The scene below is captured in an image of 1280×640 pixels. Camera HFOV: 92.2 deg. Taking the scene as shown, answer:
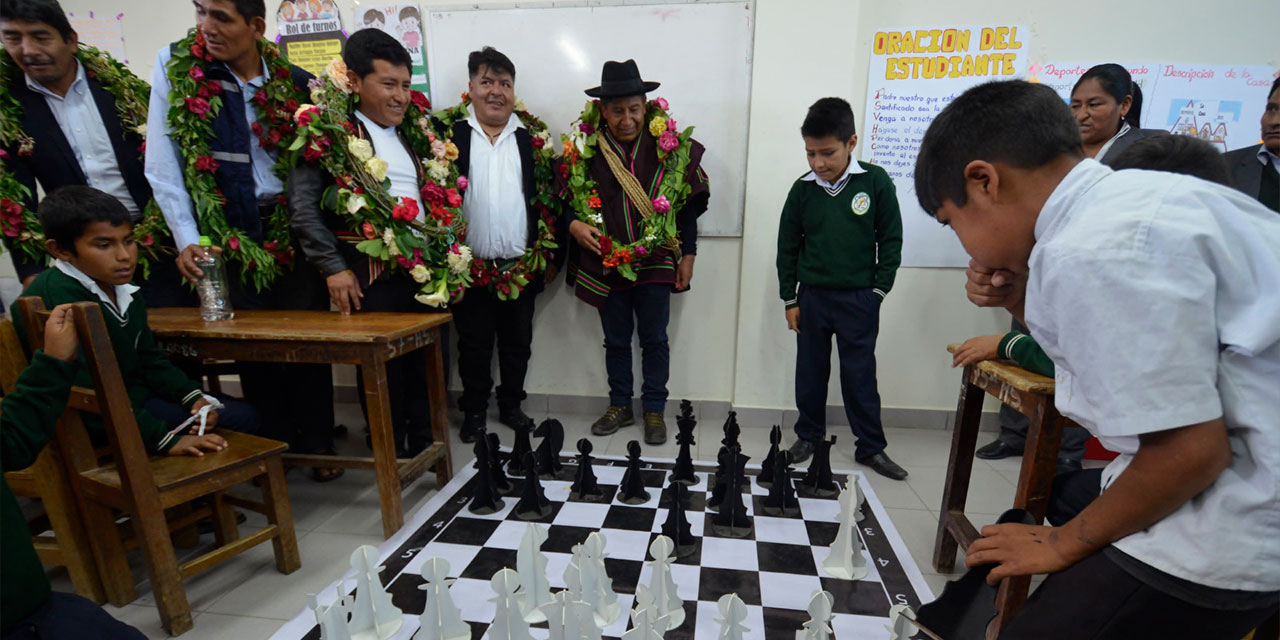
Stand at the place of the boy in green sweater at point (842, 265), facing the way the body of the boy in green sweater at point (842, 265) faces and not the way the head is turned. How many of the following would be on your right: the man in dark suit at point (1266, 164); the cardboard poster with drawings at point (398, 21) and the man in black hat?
2

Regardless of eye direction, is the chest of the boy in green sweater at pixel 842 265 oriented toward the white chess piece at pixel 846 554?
yes

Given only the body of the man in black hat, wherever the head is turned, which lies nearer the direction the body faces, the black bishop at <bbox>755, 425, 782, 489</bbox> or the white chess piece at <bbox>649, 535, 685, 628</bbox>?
the white chess piece

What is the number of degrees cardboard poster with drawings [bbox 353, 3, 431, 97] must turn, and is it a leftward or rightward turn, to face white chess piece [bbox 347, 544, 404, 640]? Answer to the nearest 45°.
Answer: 0° — it already faces it

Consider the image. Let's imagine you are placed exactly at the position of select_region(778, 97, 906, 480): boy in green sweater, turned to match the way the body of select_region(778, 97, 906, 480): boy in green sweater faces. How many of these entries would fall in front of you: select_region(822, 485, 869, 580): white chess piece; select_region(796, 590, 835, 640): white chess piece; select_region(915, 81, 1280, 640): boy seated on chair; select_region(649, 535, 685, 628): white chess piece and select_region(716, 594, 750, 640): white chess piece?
5

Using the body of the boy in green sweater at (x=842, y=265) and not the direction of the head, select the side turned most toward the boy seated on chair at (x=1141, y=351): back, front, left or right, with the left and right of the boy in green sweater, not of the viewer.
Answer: front

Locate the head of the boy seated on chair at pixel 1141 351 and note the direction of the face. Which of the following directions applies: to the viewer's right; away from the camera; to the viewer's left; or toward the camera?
to the viewer's left

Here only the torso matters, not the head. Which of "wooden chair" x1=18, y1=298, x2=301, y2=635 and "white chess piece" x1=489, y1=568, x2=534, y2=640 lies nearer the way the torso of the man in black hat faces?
the white chess piece

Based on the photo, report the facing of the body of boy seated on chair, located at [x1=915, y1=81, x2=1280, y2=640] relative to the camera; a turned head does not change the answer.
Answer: to the viewer's left

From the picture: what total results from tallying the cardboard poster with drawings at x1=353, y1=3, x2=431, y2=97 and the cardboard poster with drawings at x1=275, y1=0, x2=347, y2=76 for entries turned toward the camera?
2

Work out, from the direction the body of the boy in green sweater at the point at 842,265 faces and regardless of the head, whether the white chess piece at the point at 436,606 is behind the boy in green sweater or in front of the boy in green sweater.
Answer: in front

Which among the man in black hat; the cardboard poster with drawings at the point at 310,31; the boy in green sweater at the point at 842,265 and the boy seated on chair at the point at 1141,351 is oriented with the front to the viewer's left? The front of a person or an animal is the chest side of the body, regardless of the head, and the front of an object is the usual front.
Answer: the boy seated on chair
